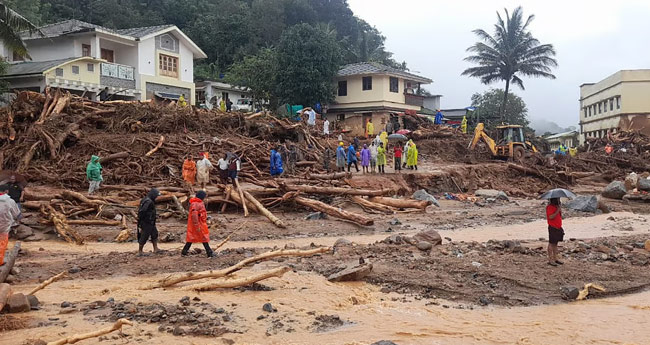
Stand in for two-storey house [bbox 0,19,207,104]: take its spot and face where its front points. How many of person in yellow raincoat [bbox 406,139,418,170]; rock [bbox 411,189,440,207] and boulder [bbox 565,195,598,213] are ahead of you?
3

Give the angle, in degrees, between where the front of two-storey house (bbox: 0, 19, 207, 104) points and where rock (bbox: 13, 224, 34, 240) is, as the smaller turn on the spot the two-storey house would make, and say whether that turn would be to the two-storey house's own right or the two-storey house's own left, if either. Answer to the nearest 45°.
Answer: approximately 45° to the two-storey house's own right

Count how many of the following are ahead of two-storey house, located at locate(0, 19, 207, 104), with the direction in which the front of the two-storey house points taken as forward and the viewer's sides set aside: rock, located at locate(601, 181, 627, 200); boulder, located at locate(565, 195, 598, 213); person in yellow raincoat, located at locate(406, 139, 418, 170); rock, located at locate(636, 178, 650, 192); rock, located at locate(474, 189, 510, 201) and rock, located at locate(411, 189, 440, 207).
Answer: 6

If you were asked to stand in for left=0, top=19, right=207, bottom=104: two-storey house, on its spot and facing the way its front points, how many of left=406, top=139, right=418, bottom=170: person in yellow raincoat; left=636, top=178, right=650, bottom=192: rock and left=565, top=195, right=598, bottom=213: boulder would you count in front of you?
3

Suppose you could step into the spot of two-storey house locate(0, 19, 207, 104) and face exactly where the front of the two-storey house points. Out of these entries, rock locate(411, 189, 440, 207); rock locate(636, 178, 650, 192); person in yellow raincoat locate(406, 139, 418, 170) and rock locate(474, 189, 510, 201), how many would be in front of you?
4

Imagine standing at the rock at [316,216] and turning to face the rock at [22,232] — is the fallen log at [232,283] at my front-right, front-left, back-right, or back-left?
front-left

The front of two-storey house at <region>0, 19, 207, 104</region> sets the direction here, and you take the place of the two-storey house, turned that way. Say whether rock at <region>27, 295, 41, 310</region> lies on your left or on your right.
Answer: on your right

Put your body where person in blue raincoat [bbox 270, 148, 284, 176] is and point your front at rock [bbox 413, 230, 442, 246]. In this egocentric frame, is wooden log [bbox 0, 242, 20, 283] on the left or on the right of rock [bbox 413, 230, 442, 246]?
right

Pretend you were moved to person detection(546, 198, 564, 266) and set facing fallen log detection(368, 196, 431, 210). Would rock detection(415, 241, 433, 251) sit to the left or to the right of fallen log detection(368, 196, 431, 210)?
left

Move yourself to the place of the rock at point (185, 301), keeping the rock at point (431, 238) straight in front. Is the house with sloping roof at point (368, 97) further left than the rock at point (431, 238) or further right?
left

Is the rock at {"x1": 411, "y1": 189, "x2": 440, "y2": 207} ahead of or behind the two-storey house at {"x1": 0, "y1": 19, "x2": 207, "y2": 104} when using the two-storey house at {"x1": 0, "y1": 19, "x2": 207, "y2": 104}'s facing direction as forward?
ahead

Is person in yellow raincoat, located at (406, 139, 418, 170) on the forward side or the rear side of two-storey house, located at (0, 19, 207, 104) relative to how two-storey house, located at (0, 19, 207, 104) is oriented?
on the forward side

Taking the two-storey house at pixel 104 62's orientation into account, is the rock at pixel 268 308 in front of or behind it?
in front

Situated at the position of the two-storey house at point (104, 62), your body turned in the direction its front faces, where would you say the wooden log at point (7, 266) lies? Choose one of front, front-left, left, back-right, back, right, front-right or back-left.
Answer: front-right

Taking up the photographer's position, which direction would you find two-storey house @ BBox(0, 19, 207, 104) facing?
facing the viewer and to the right of the viewer

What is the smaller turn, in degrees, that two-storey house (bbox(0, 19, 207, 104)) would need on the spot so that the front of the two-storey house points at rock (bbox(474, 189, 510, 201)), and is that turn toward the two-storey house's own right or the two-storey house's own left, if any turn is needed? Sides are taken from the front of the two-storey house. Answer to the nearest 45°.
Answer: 0° — it already faces it

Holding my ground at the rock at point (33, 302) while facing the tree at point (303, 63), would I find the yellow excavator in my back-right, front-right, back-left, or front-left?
front-right
